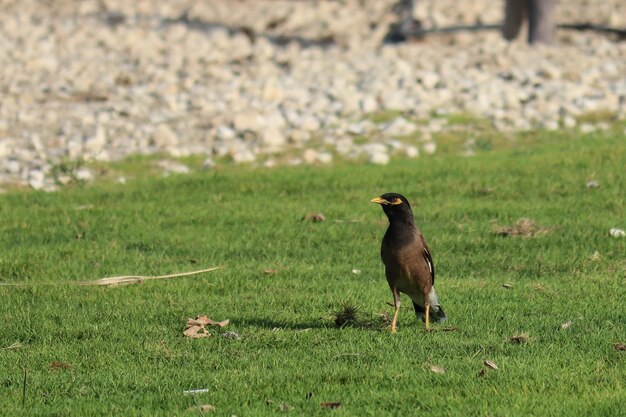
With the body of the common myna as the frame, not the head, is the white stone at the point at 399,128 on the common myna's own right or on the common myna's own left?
on the common myna's own right

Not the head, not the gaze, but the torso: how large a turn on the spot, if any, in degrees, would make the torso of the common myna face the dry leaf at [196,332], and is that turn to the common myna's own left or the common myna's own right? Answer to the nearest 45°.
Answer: approximately 45° to the common myna's own right

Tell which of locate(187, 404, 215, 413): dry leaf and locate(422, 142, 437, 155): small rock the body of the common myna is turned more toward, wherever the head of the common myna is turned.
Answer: the dry leaf

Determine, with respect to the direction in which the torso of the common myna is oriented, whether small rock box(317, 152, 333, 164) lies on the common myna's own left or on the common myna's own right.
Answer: on the common myna's own right

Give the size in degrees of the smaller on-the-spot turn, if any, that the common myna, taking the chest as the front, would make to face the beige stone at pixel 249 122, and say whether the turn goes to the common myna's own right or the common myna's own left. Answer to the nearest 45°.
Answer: approximately 135° to the common myna's own right

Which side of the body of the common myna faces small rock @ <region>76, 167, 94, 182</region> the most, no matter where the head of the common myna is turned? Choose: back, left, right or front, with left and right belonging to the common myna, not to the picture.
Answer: right

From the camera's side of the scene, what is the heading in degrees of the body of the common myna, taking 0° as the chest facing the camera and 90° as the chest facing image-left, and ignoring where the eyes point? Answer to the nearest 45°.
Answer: approximately 45°

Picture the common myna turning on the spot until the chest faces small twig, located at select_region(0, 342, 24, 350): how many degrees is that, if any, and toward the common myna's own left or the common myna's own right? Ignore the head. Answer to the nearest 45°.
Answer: approximately 45° to the common myna's own right

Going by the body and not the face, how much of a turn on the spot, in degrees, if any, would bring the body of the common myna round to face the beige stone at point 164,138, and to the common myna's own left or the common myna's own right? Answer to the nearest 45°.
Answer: approximately 90° to the common myna's own right

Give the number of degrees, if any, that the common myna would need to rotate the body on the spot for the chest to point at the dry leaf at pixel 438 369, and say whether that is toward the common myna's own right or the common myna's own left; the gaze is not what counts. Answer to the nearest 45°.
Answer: approximately 45° to the common myna's own left

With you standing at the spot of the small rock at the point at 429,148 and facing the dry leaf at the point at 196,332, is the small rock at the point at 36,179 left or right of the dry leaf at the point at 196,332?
right

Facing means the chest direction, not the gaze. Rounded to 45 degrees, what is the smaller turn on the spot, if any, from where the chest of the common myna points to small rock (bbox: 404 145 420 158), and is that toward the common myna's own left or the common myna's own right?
approximately 135° to the common myna's own right
